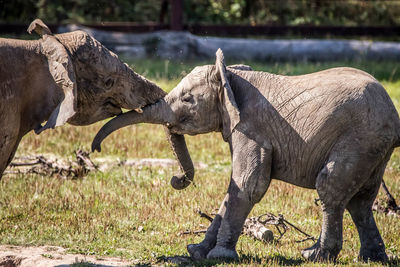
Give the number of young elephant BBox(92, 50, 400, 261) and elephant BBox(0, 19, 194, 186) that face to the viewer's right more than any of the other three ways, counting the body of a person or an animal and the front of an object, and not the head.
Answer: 1

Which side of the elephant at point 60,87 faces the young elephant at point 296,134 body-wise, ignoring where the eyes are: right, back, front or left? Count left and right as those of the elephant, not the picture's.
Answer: front

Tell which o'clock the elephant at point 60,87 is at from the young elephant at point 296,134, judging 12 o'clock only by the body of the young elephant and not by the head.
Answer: The elephant is roughly at 12 o'clock from the young elephant.

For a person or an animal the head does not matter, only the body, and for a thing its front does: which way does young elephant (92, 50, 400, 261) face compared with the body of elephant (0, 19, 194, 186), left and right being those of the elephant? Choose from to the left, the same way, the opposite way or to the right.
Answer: the opposite way

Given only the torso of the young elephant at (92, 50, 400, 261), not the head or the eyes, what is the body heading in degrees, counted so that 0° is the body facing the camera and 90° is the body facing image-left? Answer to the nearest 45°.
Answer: approximately 90°

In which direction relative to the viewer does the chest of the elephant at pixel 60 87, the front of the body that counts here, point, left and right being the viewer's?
facing to the right of the viewer

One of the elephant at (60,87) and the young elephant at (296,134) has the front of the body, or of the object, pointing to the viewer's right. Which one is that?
the elephant
